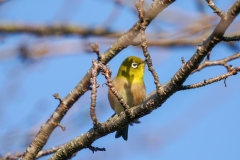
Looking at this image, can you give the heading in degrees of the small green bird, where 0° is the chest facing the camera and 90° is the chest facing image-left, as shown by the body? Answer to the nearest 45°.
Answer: approximately 315°

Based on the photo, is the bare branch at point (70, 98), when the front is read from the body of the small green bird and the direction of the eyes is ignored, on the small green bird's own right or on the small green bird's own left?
on the small green bird's own right

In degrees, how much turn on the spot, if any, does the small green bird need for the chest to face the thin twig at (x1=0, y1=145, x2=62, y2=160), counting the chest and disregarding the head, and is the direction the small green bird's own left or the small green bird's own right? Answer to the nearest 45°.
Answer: approximately 90° to the small green bird's own right
